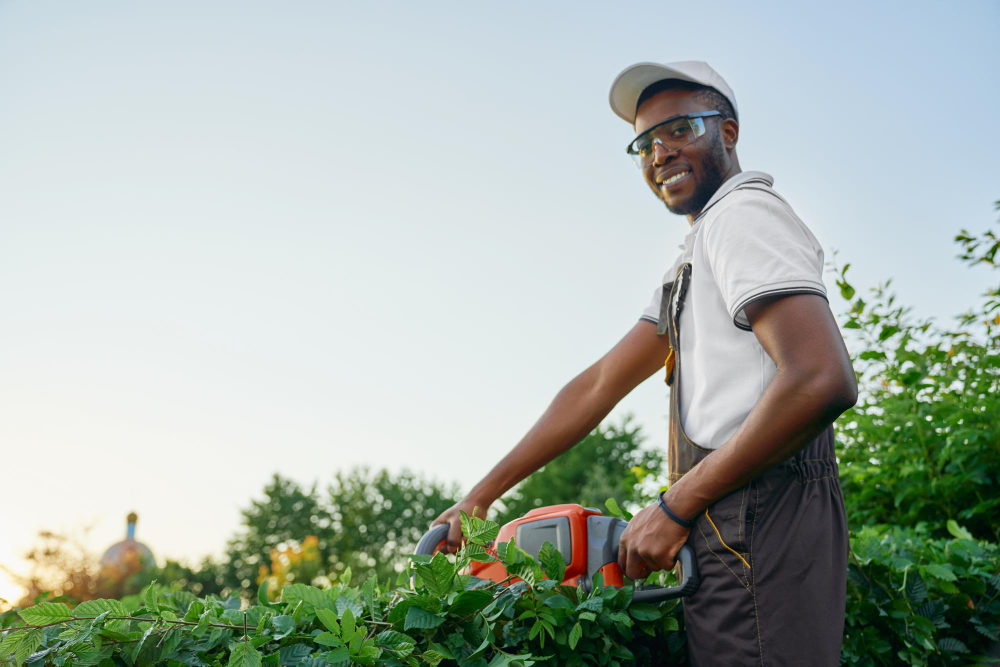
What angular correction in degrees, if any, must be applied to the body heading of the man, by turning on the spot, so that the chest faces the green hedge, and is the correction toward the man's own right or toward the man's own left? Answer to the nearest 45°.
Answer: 0° — they already face it

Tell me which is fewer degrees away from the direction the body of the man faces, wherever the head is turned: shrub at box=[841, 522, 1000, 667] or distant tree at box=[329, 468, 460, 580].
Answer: the distant tree

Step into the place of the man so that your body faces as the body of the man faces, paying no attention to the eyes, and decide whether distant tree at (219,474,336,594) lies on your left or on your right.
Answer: on your right

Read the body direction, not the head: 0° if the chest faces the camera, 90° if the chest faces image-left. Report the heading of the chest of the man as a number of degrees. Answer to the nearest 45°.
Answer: approximately 90°

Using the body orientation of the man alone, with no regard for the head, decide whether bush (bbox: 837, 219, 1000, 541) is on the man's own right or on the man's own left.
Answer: on the man's own right

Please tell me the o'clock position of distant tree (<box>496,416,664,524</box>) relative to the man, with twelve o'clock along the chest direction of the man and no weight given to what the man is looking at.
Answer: The distant tree is roughly at 3 o'clock from the man.

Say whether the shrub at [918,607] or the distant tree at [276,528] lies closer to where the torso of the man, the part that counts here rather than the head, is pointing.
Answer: the distant tree
